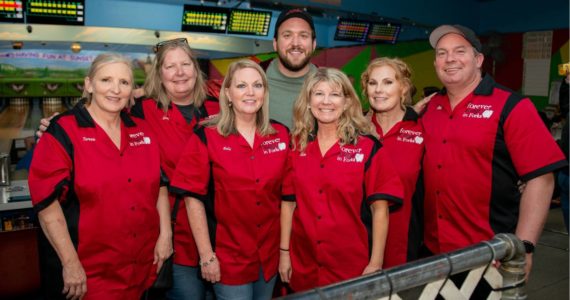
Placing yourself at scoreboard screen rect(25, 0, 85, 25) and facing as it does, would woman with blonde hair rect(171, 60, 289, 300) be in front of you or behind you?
in front

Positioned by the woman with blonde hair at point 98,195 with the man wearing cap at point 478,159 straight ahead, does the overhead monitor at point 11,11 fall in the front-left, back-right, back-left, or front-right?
back-left

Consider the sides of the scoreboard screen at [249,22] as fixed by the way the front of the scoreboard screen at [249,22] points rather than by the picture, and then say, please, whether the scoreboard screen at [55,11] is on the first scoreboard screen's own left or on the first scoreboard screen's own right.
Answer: on the first scoreboard screen's own right

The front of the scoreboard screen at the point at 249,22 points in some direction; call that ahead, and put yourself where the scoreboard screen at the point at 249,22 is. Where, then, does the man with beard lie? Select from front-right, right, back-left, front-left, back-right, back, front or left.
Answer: front

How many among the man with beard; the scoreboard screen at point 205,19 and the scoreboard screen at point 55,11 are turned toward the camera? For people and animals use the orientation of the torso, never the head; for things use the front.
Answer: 3

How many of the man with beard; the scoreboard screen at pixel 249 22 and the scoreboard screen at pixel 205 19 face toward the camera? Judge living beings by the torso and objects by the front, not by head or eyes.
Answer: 3

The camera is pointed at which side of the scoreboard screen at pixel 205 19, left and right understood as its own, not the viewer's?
front

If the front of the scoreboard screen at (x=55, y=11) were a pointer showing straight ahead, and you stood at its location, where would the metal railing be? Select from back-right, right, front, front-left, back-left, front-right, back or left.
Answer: front

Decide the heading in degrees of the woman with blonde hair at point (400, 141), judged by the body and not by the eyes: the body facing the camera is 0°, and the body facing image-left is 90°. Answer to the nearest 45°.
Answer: approximately 45°

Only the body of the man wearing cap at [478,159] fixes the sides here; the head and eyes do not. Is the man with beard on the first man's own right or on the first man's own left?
on the first man's own right

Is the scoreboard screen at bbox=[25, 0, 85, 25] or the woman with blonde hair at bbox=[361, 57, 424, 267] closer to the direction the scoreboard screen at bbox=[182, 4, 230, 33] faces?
the woman with blonde hair

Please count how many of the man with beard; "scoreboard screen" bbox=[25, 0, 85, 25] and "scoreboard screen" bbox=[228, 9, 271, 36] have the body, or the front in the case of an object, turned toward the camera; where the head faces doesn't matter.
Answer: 3

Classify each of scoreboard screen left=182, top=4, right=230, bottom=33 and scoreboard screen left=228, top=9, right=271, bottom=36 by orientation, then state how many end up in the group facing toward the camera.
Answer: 2

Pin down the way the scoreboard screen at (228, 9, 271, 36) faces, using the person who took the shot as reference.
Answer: facing the viewer

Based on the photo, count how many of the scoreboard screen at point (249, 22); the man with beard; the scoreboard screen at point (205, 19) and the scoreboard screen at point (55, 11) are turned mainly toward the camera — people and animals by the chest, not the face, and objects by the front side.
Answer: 4
